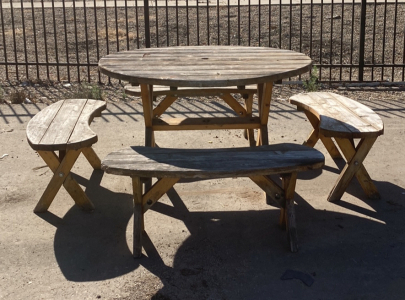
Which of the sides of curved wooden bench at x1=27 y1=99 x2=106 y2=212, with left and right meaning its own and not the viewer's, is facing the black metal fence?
left

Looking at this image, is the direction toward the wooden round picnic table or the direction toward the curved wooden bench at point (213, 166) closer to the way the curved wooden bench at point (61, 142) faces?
the wooden round picnic table

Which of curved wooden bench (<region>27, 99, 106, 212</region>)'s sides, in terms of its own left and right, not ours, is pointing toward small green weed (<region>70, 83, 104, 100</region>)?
left

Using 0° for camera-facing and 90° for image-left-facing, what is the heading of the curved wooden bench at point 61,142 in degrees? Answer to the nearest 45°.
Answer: approximately 270°

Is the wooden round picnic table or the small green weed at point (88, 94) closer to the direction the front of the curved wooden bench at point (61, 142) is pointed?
the wooden round picnic table
